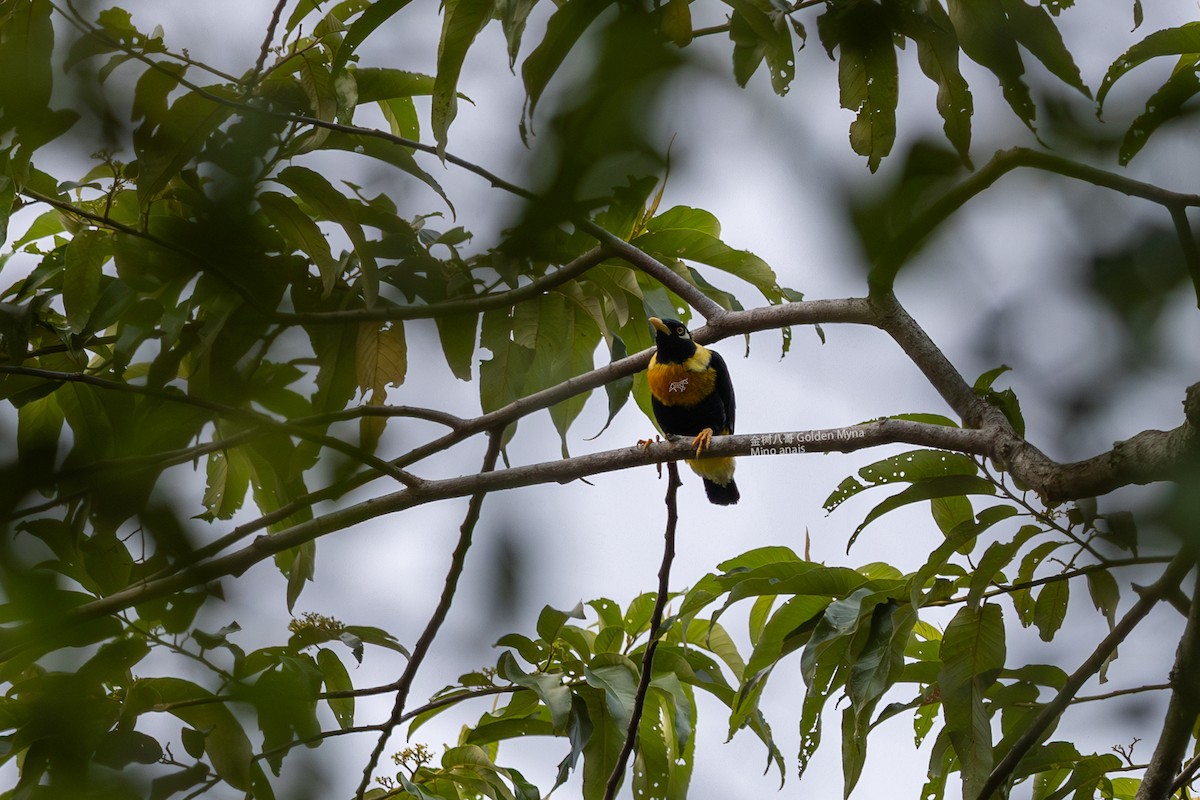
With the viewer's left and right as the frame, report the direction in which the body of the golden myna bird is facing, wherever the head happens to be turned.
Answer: facing the viewer and to the left of the viewer

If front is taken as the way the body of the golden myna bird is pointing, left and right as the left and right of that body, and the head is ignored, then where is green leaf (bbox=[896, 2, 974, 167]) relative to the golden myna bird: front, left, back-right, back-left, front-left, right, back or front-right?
front-left

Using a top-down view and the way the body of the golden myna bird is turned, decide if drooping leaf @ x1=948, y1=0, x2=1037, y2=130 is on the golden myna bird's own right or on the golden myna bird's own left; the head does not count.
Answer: on the golden myna bird's own left

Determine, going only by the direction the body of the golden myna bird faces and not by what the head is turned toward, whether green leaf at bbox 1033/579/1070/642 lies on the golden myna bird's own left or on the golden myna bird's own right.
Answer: on the golden myna bird's own left

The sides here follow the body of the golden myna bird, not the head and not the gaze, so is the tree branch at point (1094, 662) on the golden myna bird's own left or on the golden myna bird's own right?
on the golden myna bird's own left
